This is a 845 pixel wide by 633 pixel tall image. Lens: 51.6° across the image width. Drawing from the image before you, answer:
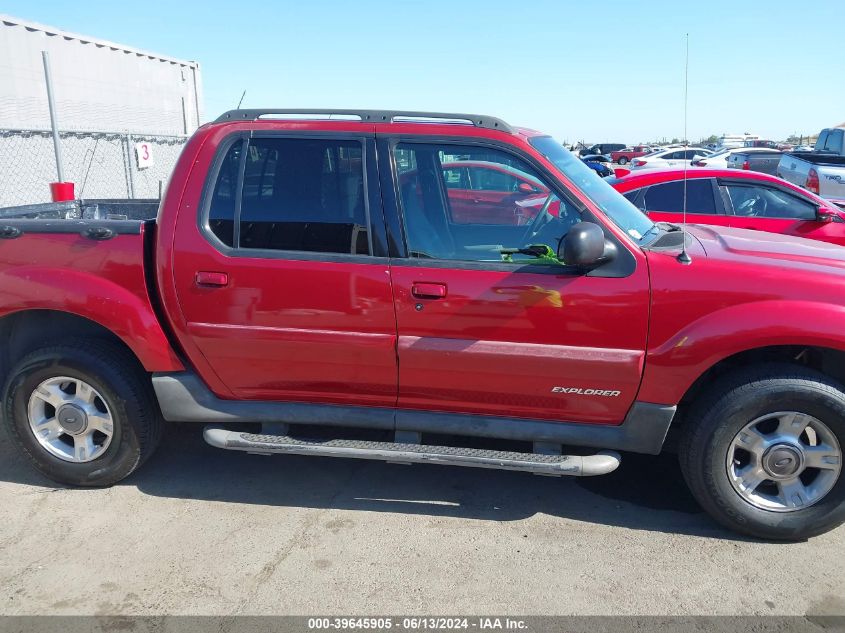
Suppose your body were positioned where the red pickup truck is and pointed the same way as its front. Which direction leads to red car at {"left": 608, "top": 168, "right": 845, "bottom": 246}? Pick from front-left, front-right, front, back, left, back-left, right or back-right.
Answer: front-left

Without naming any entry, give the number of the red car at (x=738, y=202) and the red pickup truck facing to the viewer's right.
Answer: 2

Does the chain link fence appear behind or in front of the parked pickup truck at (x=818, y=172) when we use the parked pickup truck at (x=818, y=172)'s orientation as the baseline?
behind

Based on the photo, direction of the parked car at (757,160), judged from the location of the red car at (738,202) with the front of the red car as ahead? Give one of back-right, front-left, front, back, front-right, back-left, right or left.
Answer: left

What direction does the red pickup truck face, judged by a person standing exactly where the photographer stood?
facing to the right of the viewer

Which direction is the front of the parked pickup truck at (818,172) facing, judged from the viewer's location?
facing away from the viewer and to the right of the viewer

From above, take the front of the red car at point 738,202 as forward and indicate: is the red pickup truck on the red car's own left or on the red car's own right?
on the red car's own right

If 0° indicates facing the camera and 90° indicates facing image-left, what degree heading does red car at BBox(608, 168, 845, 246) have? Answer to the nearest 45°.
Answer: approximately 270°

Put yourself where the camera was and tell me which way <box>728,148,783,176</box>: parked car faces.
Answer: facing away from the viewer and to the right of the viewer

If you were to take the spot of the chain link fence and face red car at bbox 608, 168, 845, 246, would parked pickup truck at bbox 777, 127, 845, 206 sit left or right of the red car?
left

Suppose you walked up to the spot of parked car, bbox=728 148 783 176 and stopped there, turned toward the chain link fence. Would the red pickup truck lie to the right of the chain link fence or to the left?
left

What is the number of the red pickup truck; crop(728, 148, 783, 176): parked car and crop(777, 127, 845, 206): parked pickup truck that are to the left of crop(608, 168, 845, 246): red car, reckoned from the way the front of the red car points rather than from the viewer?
2
